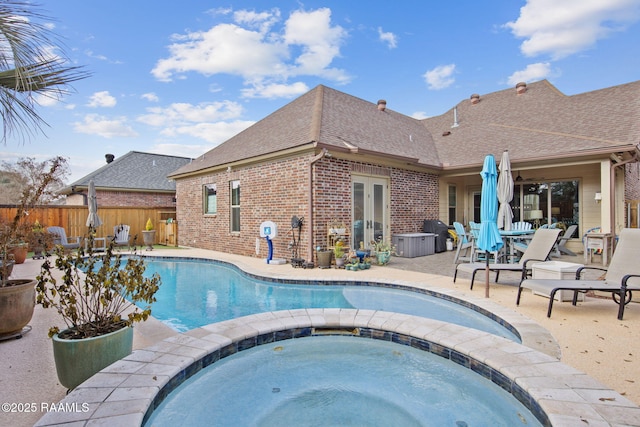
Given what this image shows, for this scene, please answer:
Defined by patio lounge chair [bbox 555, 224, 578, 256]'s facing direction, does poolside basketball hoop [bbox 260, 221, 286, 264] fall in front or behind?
in front

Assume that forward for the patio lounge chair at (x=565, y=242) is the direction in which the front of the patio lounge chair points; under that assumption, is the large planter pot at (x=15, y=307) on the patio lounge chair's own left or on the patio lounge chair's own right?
on the patio lounge chair's own left

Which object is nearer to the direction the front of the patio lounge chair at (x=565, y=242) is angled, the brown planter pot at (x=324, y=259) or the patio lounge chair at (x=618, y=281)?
the brown planter pot

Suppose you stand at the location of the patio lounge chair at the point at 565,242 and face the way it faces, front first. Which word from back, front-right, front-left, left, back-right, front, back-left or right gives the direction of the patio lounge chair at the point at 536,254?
left

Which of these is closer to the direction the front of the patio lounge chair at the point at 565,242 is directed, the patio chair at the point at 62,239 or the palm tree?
the patio chair

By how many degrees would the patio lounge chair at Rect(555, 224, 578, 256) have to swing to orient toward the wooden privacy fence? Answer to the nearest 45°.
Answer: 0° — it already faces it

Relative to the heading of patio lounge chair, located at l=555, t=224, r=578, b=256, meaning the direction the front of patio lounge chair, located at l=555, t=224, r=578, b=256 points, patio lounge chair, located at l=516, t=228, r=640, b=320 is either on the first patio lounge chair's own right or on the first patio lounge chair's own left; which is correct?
on the first patio lounge chair's own left

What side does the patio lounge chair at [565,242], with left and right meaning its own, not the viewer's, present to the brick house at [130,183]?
front
